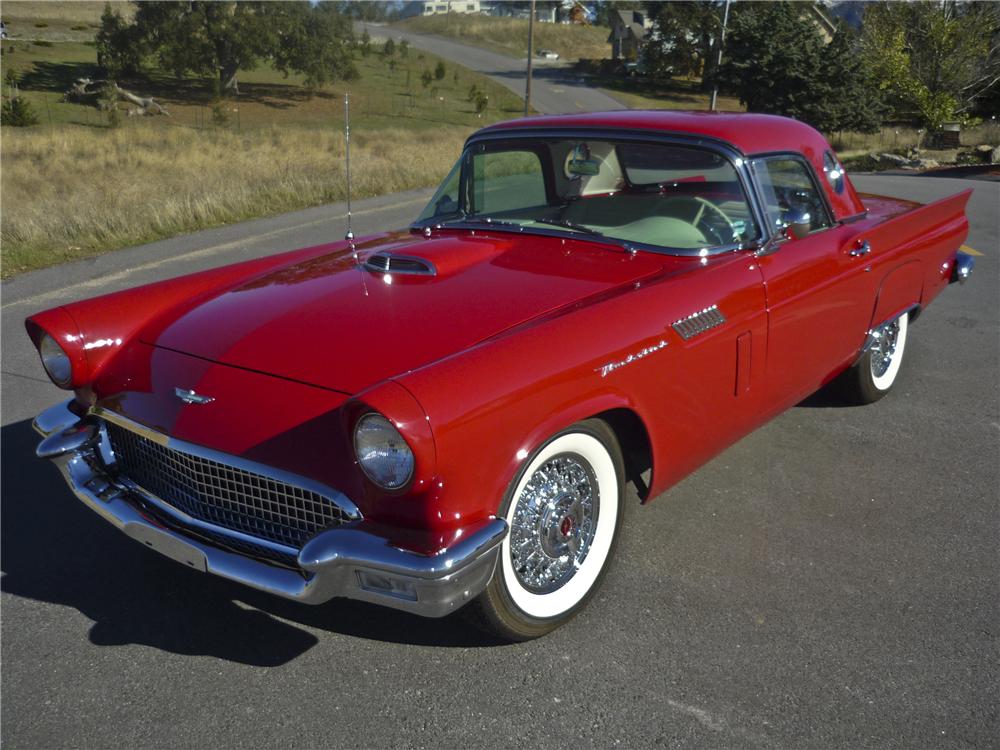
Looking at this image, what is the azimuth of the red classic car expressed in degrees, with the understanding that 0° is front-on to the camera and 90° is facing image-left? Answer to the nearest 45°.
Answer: approximately 45°

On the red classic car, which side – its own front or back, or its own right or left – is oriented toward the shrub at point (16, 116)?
right

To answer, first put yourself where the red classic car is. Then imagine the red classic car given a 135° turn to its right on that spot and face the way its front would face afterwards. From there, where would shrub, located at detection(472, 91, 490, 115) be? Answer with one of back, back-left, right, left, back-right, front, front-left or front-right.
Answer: front
